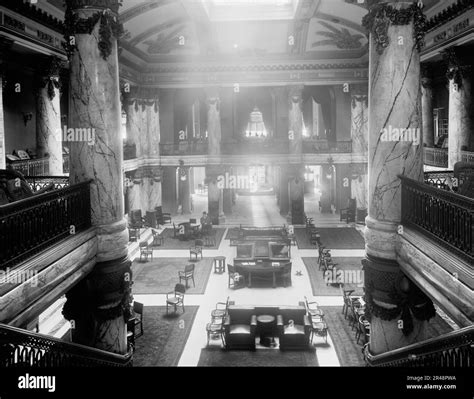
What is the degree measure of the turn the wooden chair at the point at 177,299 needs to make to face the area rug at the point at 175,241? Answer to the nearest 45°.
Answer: approximately 135° to its right

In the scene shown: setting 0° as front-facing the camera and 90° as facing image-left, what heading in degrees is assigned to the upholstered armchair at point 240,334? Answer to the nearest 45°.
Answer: approximately 0°

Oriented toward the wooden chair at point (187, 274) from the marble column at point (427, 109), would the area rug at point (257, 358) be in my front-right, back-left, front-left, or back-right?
front-left

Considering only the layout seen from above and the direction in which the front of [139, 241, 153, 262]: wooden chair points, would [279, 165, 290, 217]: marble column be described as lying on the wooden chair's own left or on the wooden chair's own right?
on the wooden chair's own left

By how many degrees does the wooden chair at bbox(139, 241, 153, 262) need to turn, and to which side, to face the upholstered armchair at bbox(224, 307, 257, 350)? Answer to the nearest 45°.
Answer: approximately 45° to its right

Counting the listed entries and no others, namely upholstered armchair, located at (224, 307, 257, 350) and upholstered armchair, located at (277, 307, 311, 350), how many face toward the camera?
2

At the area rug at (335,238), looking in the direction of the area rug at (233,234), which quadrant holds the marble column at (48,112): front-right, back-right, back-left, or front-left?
front-left

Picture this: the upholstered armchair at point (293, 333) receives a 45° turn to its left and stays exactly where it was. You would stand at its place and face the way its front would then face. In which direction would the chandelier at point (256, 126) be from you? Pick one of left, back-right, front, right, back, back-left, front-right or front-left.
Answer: back-left

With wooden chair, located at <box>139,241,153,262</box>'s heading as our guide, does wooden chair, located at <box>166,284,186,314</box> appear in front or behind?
in front

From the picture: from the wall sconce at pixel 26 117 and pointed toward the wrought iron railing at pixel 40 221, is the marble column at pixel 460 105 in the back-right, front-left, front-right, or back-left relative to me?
front-left

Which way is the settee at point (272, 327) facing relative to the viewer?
toward the camera

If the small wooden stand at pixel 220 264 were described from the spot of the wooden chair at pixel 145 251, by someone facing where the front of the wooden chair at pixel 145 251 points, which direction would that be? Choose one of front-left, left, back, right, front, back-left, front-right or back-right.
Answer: front

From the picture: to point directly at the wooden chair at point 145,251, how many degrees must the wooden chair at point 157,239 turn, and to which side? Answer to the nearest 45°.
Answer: approximately 45° to its right

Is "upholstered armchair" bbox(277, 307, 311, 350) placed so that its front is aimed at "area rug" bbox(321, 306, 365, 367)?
no

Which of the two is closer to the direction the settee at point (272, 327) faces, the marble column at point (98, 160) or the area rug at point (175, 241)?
the marble column

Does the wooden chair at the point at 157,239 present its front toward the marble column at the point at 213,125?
no
